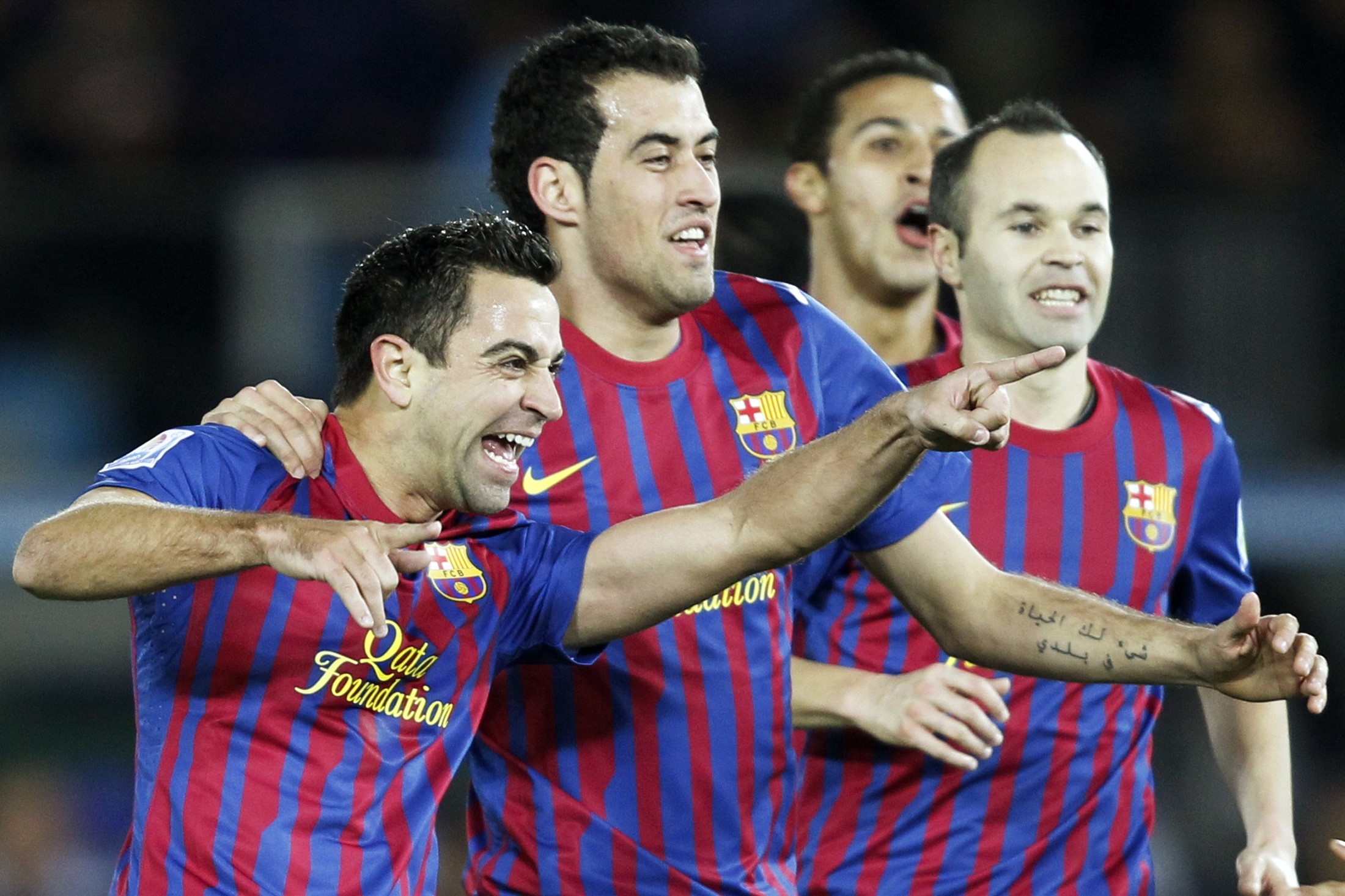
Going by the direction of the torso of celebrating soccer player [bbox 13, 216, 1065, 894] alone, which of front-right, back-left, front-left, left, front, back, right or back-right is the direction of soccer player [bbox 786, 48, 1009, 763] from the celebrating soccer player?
left

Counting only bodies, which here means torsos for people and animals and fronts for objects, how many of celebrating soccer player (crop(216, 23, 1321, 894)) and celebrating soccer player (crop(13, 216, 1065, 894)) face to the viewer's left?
0

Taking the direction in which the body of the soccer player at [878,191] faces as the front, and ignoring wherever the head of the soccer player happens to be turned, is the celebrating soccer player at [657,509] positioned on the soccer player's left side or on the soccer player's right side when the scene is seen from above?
on the soccer player's right side

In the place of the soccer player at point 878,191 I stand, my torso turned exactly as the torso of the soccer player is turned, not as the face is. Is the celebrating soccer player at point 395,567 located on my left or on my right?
on my right
